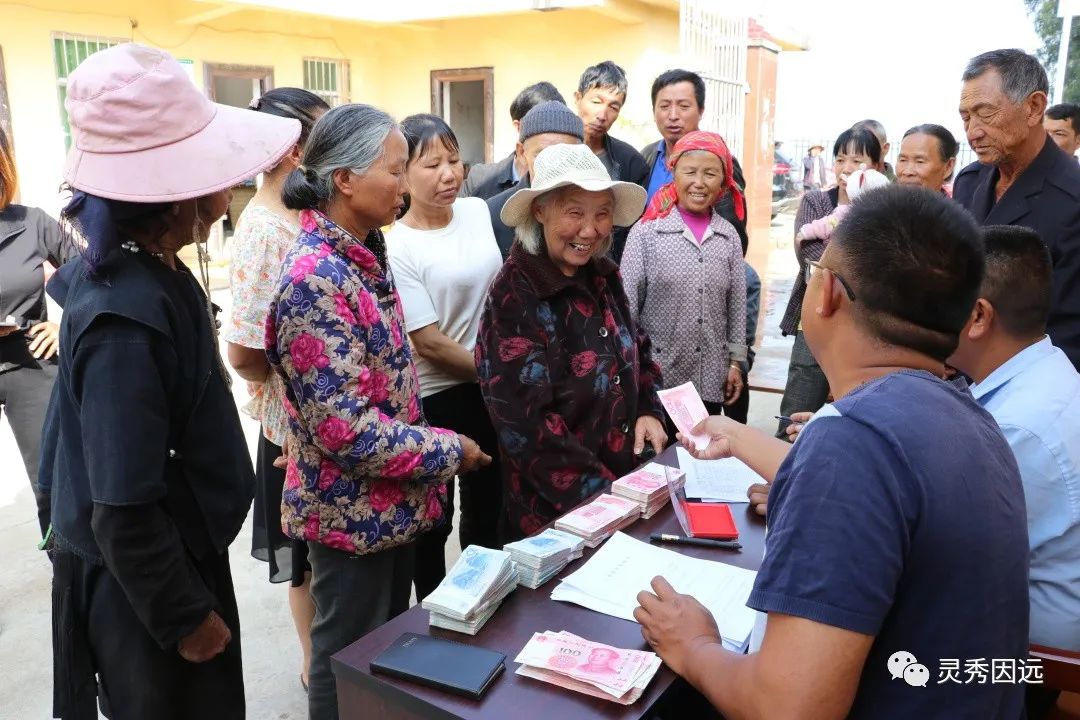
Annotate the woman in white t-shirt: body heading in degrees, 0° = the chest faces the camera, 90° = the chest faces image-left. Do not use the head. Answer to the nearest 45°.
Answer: approximately 315°

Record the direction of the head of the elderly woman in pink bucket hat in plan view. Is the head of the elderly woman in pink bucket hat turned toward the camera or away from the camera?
away from the camera

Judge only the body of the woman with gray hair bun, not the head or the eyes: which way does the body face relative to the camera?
to the viewer's right

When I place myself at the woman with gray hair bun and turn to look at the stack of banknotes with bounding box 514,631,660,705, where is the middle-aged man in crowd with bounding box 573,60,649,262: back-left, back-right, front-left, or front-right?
back-left

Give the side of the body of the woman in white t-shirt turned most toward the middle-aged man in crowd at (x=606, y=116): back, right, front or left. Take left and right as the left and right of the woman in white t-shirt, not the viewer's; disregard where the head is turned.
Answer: left
